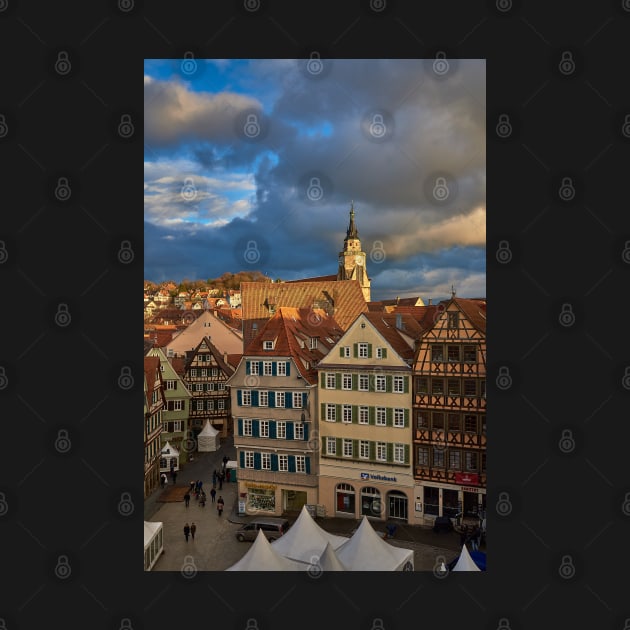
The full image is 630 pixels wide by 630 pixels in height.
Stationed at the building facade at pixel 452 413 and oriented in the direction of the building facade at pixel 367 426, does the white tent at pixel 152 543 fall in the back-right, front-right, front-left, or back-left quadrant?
front-left

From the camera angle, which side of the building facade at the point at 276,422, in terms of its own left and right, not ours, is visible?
front

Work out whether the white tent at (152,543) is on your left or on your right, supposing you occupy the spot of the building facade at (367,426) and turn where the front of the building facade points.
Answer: on your right

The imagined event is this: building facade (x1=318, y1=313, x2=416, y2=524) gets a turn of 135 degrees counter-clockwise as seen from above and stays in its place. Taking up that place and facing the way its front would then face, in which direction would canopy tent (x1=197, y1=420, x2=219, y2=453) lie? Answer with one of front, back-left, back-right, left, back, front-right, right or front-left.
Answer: left

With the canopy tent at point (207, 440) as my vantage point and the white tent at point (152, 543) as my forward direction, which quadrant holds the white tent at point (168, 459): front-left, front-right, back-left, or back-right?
front-right

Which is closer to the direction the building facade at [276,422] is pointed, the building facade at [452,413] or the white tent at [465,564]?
the white tent

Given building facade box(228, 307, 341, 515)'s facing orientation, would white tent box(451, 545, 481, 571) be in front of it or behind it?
in front

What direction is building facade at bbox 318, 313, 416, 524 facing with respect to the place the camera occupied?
facing the viewer

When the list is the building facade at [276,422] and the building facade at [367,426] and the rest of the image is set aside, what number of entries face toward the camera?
2
